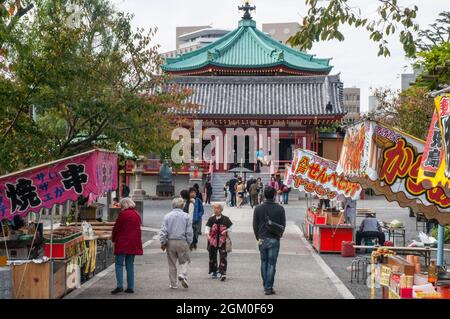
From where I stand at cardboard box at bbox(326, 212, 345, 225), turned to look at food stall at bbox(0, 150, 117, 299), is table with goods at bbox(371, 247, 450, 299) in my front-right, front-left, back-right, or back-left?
front-left

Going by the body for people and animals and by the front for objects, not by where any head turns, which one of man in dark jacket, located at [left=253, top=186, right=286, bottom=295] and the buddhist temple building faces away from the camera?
the man in dark jacket

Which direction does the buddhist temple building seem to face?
toward the camera

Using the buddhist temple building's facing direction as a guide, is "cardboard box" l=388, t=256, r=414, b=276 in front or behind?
in front

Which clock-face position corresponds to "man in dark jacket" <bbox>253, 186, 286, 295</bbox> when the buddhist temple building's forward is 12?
The man in dark jacket is roughly at 12 o'clock from the buddhist temple building.

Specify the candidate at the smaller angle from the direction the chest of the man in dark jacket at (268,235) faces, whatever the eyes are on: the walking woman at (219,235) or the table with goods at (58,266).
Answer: the walking woman

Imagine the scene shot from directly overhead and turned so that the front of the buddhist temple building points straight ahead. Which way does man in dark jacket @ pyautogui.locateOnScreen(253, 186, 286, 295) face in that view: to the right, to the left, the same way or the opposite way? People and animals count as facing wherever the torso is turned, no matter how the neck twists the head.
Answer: the opposite way

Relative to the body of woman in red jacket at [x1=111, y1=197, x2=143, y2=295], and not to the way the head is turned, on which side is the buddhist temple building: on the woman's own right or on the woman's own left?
on the woman's own right

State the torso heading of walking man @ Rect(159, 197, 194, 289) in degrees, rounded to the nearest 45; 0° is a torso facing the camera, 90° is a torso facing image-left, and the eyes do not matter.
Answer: approximately 180°

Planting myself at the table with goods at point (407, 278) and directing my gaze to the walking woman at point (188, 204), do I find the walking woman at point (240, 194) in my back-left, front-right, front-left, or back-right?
front-right

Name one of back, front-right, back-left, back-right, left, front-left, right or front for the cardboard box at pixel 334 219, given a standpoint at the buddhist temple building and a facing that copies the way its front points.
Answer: front

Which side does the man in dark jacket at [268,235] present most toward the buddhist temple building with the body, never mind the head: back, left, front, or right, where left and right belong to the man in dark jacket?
front

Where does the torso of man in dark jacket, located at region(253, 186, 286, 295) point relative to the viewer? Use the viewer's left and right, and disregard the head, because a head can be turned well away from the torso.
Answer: facing away from the viewer

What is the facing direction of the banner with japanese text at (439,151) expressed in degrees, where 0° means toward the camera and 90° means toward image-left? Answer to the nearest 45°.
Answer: approximately 0°

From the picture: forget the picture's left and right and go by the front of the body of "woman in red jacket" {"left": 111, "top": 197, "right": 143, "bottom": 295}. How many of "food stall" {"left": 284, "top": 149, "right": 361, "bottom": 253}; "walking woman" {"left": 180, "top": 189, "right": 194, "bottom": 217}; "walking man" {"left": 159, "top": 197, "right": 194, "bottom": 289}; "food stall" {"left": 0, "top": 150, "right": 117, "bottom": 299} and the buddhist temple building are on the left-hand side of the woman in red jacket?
1

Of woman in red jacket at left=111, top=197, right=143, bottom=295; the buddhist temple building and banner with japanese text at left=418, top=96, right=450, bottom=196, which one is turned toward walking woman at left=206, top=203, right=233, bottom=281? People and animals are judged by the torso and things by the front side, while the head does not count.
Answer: the buddhist temple building
